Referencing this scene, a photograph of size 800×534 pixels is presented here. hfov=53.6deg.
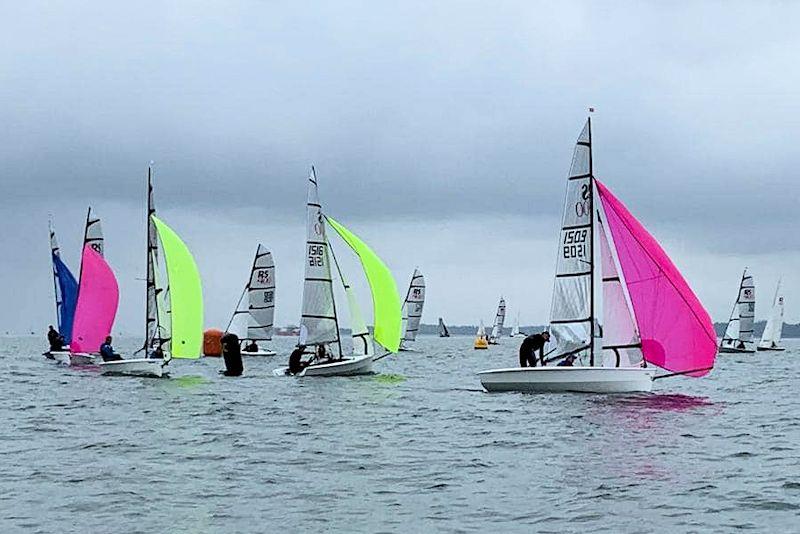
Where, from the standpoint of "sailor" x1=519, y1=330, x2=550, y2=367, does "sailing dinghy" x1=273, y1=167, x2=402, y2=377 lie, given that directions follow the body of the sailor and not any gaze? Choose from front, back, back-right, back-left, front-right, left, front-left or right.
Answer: back-left

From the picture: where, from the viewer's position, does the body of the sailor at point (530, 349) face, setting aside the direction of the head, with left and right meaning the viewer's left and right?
facing to the right of the viewer

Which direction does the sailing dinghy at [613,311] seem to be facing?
to the viewer's right

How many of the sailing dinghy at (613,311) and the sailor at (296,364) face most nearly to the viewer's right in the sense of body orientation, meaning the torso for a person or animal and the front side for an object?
2

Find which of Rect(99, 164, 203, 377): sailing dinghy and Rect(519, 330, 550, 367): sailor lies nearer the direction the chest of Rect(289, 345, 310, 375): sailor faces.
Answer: the sailor

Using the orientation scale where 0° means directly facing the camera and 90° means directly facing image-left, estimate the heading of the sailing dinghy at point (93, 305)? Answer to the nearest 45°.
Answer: approximately 315°

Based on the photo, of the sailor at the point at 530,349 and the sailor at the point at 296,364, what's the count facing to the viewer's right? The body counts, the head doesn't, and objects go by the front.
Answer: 2

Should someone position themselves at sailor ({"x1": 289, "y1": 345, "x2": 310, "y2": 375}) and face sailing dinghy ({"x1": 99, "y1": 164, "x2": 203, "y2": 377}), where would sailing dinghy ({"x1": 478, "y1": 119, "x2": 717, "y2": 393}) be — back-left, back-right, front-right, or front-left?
back-left

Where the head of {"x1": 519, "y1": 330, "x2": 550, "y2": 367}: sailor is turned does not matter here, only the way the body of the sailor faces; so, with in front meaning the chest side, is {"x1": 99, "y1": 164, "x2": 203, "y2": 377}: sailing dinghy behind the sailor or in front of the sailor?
behind

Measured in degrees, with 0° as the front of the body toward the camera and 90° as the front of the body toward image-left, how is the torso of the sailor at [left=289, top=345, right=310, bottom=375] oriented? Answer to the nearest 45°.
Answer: approximately 270°
